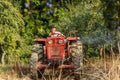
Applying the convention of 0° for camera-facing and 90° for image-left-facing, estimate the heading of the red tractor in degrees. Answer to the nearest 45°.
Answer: approximately 0°
